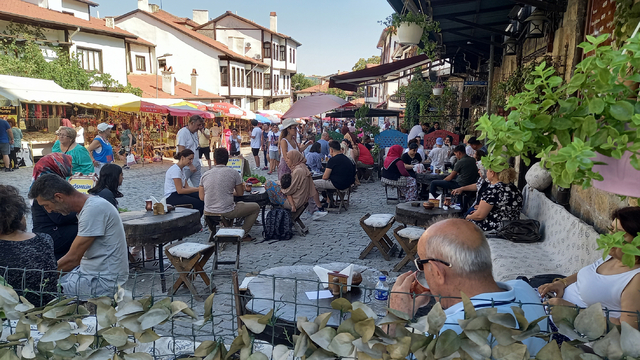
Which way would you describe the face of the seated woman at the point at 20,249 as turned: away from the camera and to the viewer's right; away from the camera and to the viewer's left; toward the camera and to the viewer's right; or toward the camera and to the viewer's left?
away from the camera and to the viewer's right

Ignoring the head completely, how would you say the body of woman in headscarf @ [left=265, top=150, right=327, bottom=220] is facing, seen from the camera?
to the viewer's left

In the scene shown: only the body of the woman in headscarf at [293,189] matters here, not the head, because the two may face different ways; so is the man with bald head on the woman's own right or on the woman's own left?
on the woman's own left

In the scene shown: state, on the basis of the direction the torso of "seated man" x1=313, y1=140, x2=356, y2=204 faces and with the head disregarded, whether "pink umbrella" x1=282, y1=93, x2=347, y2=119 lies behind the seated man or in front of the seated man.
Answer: in front

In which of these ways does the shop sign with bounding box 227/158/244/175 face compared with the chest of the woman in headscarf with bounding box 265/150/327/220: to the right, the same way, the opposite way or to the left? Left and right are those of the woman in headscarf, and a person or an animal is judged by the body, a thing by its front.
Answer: to the left

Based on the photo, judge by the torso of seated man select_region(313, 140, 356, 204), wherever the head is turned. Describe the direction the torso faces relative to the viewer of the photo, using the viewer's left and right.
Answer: facing away from the viewer and to the left of the viewer

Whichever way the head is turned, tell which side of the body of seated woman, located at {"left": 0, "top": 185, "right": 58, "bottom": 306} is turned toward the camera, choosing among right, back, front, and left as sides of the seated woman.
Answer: back

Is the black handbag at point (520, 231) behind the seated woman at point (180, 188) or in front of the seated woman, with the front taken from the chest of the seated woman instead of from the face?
in front

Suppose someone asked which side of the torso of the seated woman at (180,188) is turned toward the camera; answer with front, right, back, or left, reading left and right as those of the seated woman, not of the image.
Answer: right
